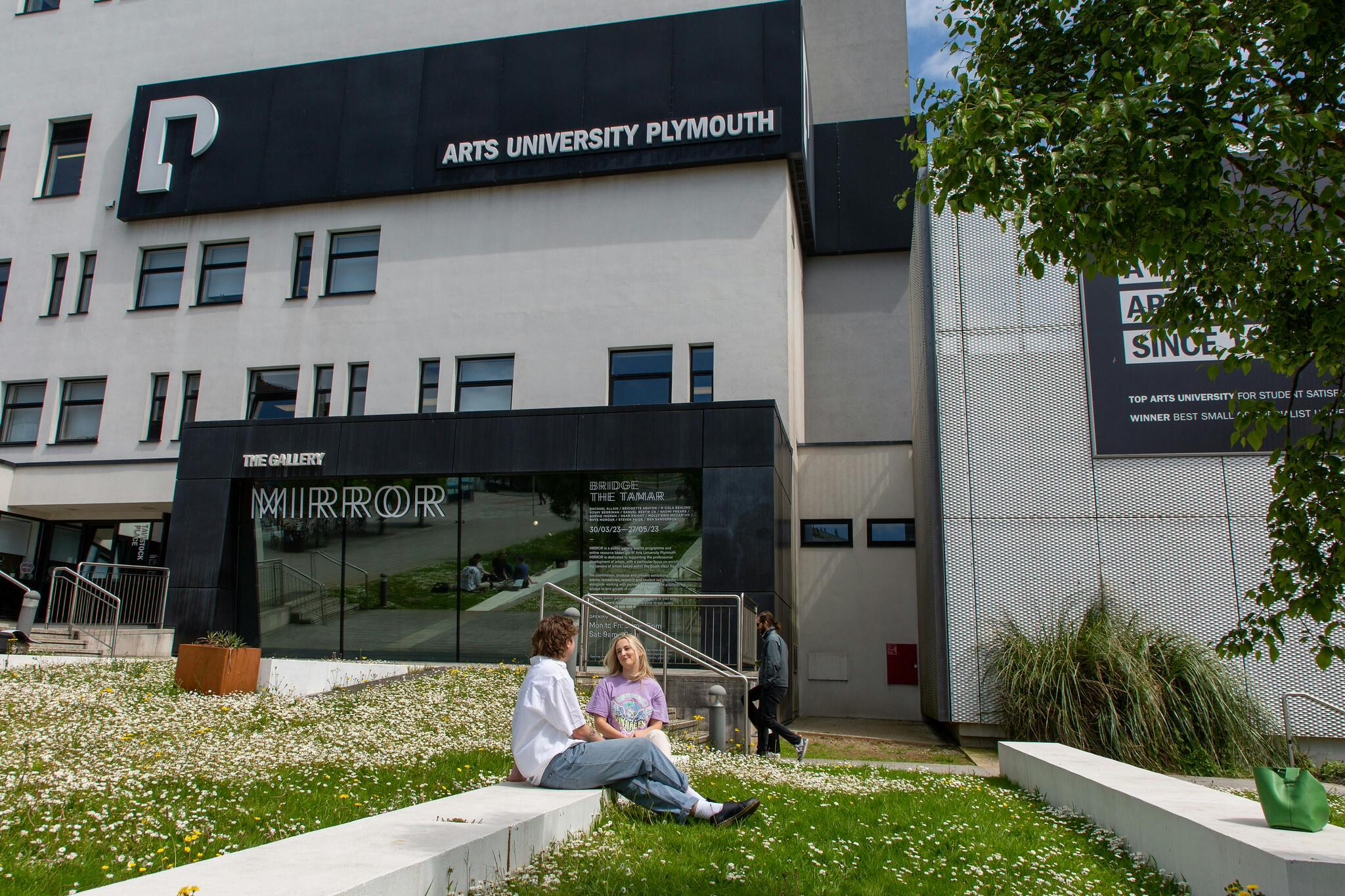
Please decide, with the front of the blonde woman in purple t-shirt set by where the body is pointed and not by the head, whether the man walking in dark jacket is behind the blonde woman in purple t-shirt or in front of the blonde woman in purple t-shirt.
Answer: behind

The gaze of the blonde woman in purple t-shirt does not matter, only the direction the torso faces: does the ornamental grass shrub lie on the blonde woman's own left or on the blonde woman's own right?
on the blonde woman's own left

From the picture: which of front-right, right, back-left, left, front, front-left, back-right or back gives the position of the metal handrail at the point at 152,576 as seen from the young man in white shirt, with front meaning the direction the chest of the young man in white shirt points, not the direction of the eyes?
back-left

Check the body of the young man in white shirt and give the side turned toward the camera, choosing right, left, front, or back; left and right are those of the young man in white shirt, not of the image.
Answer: right

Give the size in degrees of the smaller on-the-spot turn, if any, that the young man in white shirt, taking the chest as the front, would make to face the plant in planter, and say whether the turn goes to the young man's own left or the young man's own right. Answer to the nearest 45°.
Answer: approximately 135° to the young man's own left

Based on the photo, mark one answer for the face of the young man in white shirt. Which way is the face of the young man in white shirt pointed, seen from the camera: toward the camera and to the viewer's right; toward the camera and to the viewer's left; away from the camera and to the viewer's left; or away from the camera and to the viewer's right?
away from the camera and to the viewer's right

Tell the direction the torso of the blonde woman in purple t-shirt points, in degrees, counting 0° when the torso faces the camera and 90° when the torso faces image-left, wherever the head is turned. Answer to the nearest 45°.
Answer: approximately 0°

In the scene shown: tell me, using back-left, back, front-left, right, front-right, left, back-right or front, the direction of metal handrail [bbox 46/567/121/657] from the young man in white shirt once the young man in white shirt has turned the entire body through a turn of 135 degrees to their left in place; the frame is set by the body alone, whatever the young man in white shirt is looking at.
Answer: front
